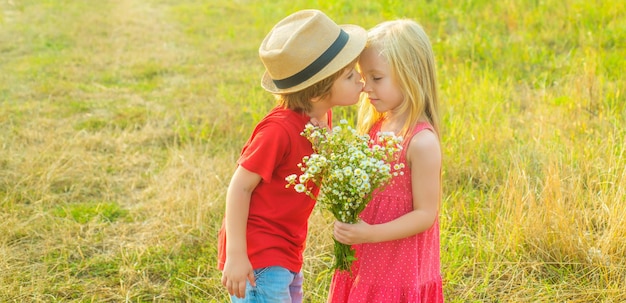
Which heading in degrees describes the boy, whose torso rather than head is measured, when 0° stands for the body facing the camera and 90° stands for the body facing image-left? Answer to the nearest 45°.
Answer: approximately 270°

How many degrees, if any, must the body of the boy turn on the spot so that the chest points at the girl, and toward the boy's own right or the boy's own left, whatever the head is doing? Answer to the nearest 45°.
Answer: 0° — they already face them

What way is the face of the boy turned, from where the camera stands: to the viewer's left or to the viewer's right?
to the viewer's right
